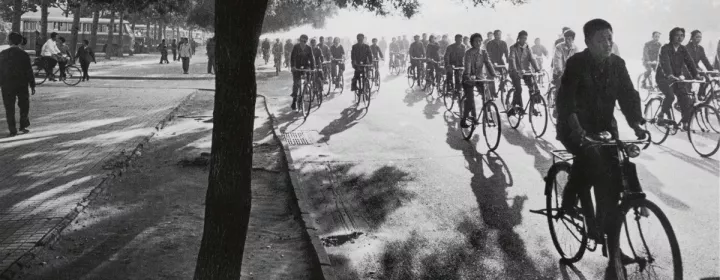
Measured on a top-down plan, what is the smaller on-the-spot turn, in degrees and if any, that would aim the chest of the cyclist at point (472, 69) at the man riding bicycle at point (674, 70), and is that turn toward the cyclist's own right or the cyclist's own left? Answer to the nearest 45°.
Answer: approximately 45° to the cyclist's own left

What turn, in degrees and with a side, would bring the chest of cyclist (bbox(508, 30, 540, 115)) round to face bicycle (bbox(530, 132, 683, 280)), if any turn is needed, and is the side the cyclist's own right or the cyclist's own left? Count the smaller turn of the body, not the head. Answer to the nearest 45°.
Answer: approximately 45° to the cyclist's own right

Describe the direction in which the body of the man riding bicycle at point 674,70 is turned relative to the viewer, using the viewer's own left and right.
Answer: facing the viewer and to the right of the viewer

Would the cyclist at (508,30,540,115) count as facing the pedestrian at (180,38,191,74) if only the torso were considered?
no

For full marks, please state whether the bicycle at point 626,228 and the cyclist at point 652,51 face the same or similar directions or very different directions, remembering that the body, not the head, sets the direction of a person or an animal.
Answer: same or similar directions

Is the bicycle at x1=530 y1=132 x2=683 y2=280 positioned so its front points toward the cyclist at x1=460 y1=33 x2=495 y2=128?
no

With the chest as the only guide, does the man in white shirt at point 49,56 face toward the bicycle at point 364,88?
no

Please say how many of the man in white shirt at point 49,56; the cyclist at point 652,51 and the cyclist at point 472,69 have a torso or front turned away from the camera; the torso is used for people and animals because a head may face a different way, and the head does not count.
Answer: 0

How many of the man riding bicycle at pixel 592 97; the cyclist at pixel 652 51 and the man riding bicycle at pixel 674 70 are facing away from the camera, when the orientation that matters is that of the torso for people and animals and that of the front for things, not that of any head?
0

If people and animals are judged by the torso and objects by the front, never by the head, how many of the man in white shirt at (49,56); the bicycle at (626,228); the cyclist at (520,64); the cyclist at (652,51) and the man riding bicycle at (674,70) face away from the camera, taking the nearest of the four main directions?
0

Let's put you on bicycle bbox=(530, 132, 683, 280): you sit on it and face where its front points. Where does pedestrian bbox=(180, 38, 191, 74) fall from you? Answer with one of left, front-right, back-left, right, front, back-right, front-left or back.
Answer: back

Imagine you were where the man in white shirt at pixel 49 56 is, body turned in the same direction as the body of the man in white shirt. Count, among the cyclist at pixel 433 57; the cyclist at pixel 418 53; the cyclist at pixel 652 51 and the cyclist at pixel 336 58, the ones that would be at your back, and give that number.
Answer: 0

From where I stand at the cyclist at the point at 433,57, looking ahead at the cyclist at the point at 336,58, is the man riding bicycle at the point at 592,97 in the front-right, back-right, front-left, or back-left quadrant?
back-left

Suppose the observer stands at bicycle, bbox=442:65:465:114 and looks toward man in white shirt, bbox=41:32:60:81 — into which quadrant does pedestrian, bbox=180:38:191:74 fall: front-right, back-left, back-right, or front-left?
front-right

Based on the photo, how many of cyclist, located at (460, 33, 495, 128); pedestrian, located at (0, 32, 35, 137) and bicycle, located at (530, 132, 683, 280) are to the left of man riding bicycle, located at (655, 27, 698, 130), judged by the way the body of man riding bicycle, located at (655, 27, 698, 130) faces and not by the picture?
0

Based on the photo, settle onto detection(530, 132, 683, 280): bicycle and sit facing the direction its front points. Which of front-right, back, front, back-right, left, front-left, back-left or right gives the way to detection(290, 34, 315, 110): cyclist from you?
back

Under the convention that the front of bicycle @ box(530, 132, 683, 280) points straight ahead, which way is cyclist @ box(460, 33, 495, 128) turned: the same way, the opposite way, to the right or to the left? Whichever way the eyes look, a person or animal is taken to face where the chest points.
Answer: the same way
